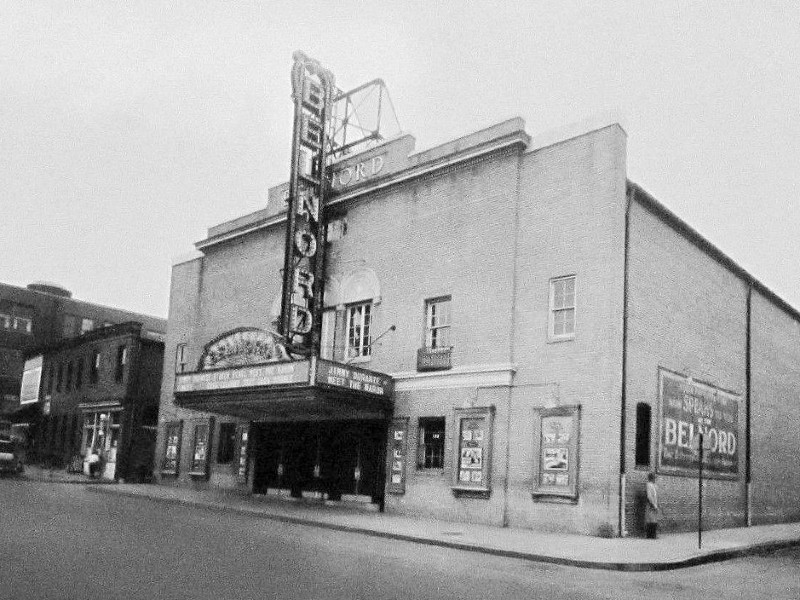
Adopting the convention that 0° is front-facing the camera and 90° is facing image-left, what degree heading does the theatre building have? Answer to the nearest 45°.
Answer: approximately 45°

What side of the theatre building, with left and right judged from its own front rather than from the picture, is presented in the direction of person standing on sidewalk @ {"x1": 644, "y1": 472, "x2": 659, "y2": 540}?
left

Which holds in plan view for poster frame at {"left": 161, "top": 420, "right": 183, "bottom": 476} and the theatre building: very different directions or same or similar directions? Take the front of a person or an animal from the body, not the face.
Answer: same or similar directions

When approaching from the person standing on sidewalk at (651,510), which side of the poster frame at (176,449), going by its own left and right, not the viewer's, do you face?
left

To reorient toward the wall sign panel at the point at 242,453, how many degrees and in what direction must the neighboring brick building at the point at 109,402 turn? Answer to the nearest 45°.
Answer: approximately 45° to its left

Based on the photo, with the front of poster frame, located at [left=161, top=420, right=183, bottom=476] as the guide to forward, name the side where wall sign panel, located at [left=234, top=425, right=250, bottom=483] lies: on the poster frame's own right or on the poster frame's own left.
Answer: on the poster frame's own left

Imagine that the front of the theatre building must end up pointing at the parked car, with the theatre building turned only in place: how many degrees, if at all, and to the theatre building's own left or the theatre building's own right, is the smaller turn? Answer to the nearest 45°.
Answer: approximately 90° to the theatre building's own right

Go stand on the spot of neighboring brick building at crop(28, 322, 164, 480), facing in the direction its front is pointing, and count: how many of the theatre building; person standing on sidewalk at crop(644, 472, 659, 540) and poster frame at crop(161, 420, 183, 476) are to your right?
0

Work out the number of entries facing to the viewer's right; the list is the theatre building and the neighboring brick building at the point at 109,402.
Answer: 0

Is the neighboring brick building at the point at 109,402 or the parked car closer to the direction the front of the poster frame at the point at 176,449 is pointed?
the parked car

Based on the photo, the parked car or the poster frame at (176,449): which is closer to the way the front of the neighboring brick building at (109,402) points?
the parked car

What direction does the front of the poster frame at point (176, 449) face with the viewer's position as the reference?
facing the viewer and to the left of the viewer

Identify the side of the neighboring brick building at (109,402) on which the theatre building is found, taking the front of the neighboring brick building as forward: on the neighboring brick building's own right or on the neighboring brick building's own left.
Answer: on the neighboring brick building's own left

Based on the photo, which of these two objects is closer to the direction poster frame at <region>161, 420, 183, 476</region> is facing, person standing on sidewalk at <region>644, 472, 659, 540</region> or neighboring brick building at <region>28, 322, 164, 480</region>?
the person standing on sidewalk
